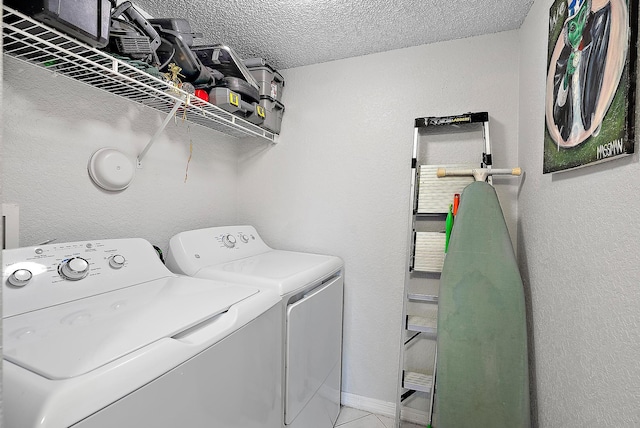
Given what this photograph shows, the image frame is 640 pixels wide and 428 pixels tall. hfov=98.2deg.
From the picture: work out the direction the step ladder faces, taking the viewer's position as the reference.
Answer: facing the viewer

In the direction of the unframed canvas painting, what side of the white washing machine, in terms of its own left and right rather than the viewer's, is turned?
front

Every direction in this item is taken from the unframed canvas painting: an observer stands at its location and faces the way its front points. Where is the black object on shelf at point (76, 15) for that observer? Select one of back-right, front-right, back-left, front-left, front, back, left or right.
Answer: front

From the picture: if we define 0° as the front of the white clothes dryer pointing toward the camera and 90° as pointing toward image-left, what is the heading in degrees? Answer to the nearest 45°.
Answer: approximately 315°

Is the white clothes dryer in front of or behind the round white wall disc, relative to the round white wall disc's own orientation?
in front

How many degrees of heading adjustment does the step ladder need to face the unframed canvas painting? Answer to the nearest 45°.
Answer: approximately 45° to its left

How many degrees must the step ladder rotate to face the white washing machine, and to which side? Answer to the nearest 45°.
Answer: approximately 45° to its right

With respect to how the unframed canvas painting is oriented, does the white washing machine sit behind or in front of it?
in front

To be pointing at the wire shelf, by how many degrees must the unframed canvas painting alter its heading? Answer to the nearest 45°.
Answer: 0° — it already faces it

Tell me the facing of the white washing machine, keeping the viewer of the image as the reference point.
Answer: facing the viewer and to the right of the viewer

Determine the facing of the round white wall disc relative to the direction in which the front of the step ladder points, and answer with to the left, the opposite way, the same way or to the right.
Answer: to the left

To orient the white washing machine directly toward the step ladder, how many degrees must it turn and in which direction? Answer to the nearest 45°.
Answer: approximately 45° to its left

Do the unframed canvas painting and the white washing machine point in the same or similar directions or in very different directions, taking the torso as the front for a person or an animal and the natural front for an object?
very different directions

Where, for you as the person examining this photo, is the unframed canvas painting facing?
facing the viewer and to the left of the viewer

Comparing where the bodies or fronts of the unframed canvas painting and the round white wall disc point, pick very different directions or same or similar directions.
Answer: very different directions
